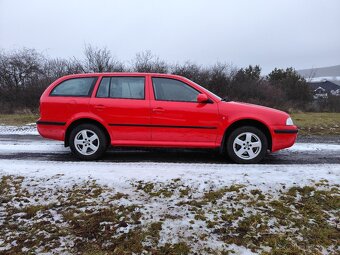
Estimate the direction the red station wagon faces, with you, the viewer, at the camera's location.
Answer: facing to the right of the viewer
